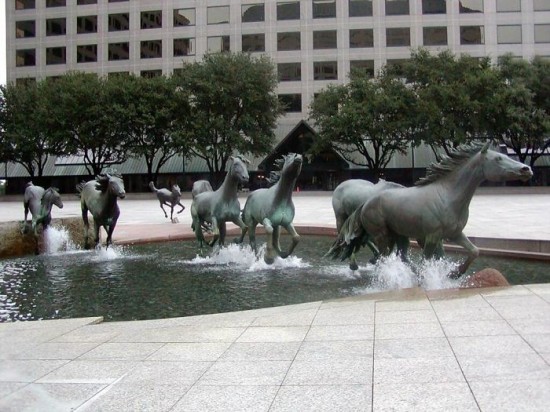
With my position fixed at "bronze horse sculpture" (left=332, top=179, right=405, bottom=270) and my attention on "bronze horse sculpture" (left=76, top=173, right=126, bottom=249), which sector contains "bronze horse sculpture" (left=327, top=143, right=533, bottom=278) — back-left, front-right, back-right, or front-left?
back-left

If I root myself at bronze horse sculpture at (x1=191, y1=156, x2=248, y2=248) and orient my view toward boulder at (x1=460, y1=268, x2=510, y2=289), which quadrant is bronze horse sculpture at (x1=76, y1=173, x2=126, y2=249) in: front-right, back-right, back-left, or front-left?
back-right

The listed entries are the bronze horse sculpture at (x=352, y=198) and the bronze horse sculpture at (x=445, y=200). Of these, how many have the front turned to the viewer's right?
2

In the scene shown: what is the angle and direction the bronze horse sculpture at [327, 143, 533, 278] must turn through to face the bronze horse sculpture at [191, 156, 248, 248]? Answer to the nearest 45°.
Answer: approximately 135° to its left

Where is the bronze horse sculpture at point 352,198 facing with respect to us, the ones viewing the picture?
facing to the right of the viewer

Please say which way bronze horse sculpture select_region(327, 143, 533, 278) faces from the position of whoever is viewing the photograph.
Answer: facing to the right of the viewer

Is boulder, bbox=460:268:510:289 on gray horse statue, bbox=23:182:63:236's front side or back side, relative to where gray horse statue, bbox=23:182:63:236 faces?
on the front side

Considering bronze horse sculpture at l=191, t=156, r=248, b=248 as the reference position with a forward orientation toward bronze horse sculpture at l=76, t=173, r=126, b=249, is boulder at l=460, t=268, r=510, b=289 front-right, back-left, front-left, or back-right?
back-left

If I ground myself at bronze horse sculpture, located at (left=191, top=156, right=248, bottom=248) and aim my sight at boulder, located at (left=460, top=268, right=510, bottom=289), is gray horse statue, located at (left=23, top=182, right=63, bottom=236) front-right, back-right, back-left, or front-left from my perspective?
back-right

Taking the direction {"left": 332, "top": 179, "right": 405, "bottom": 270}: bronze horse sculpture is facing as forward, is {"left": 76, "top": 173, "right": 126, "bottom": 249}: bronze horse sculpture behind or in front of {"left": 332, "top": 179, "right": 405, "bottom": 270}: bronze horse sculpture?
behind

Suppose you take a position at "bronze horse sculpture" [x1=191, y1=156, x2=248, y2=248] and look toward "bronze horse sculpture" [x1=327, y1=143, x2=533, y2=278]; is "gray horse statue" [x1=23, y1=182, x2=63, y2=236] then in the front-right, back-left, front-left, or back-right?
back-right

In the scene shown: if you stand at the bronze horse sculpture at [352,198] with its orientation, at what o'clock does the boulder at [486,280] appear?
The boulder is roughly at 2 o'clock from the bronze horse sculpture.

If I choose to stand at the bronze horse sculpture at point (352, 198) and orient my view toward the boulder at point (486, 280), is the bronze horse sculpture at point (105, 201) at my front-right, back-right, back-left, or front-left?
back-right
